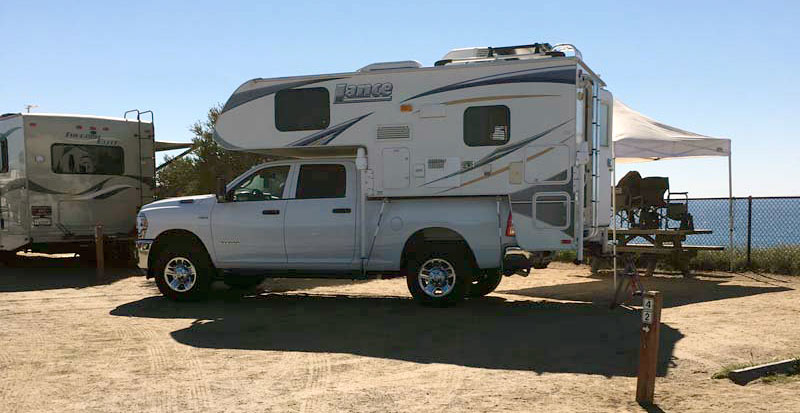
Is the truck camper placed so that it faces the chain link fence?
no

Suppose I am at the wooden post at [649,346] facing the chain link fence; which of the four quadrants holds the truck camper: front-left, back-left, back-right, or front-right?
front-left

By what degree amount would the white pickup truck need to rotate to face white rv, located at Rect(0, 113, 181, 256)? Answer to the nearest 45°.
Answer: approximately 45° to its right

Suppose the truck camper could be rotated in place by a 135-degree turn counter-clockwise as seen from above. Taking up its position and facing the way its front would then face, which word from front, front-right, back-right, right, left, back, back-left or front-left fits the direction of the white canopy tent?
left

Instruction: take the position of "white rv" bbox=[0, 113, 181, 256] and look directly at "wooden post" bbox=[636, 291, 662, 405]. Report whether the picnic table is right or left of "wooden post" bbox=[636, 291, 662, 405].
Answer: left

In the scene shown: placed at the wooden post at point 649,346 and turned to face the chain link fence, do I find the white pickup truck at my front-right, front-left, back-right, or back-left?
front-left

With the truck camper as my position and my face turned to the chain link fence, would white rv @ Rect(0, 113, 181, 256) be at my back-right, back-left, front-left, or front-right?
back-left

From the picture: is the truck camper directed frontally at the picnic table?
no

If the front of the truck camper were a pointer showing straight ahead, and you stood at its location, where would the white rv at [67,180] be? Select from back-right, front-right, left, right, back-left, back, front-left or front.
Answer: front-right

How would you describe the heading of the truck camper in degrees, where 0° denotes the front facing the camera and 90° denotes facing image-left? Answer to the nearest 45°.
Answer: approximately 90°

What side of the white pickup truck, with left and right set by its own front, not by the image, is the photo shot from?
left

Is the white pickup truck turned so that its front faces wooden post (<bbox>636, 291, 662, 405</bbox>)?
no

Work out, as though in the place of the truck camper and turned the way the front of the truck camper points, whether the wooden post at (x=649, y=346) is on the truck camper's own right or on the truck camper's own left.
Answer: on the truck camper's own left
